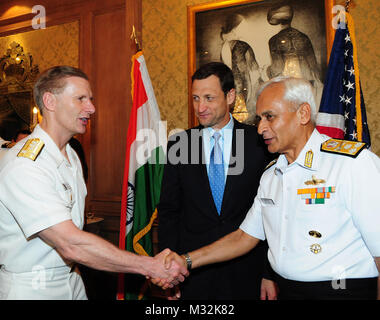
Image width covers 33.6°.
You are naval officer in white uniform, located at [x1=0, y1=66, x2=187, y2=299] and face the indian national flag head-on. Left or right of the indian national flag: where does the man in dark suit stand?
right

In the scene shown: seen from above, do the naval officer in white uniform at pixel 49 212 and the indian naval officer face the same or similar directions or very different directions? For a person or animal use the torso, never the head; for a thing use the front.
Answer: very different directions

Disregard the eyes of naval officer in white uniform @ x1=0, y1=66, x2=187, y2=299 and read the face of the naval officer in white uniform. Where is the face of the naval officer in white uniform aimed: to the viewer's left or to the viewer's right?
to the viewer's right

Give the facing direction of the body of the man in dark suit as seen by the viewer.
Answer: toward the camera

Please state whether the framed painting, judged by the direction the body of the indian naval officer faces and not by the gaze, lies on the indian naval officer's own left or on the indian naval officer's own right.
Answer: on the indian naval officer's own right

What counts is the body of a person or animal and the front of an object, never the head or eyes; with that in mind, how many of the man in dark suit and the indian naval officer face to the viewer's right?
0

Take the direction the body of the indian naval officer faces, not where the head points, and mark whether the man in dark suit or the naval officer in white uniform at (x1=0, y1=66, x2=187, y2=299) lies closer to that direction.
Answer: the naval officer in white uniform

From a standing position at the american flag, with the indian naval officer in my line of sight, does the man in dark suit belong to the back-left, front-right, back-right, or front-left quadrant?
front-right

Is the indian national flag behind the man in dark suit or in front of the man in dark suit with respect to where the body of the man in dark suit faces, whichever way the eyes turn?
behind

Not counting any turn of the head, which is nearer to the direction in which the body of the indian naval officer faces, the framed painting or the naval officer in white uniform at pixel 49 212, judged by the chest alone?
the naval officer in white uniform

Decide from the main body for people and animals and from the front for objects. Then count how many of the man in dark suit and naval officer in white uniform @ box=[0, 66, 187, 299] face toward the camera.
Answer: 1

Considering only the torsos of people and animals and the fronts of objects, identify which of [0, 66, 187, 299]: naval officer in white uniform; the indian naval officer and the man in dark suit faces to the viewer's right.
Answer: the naval officer in white uniform

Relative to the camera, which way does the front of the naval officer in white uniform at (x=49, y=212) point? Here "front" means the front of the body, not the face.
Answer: to the viewer's right

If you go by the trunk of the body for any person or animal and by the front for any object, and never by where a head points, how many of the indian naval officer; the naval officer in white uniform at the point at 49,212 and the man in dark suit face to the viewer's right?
1

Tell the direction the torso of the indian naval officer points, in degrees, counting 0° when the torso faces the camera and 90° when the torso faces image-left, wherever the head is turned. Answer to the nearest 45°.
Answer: approximately 45°
